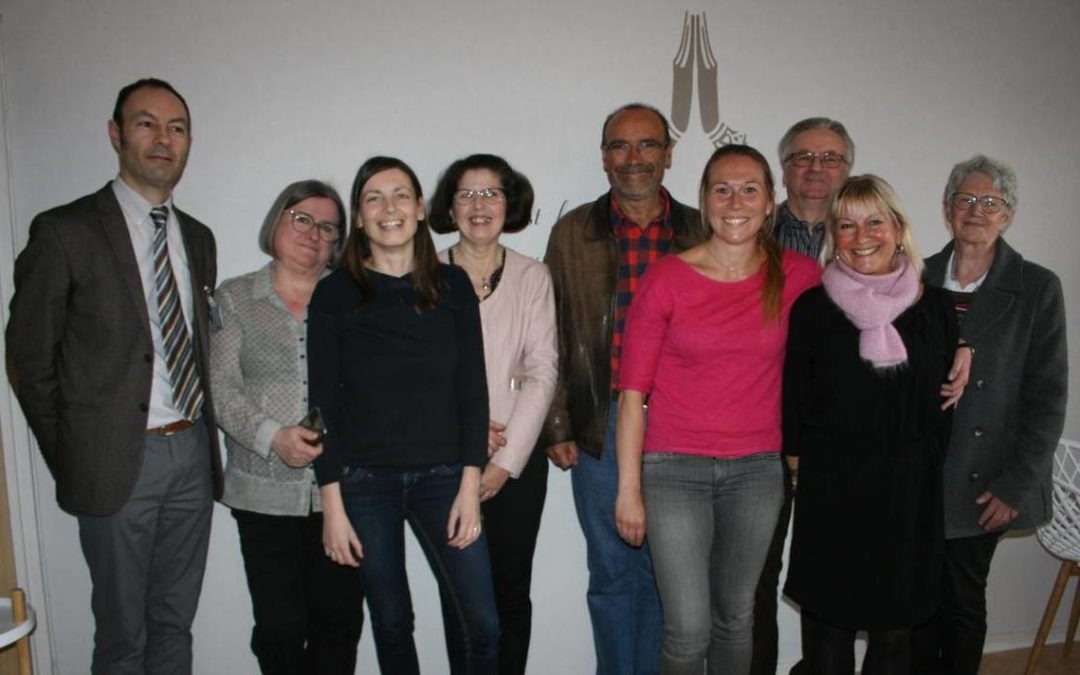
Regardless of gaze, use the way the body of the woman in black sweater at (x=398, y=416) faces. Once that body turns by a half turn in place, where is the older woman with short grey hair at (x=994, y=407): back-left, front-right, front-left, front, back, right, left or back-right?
right

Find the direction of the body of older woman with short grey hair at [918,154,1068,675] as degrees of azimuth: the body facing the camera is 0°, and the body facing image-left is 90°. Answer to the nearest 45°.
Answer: approximately 45°

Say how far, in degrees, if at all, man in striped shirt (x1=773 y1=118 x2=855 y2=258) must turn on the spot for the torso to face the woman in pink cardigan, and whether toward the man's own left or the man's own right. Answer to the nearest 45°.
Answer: approximately 45° to the man's own right

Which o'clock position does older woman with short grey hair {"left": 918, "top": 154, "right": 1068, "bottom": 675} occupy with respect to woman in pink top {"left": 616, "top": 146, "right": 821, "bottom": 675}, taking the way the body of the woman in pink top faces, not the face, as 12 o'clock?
The older woman with short grey hair is roughly at 8 o'clock from the woman in pink top.

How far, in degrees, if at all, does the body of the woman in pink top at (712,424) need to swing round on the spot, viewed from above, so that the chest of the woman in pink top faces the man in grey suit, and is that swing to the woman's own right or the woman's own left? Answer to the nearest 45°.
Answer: approximately 90° to the woman's own right

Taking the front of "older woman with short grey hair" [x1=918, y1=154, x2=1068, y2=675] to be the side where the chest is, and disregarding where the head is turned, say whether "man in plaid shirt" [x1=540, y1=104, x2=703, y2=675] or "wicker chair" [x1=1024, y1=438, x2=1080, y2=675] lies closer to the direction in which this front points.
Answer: the man in plaid shirt

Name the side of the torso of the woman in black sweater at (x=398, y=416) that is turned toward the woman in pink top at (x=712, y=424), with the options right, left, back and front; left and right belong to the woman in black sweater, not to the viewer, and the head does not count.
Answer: left

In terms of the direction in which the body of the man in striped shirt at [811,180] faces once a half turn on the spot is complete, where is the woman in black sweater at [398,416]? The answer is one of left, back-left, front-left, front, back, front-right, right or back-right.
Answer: back-left
